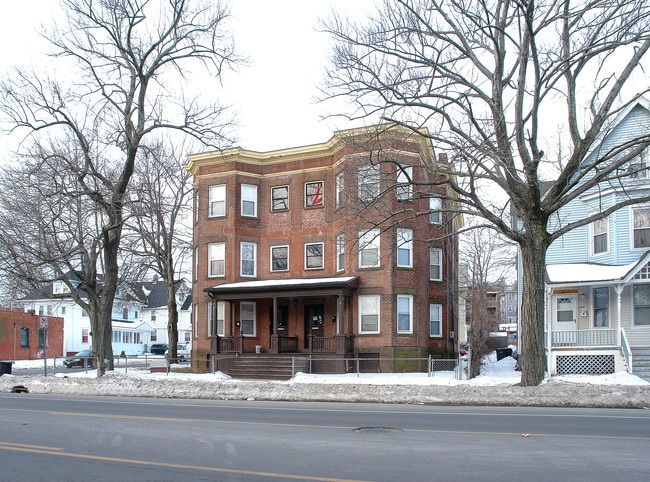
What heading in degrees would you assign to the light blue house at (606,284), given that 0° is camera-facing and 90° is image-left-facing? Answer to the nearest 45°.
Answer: approximately 0°

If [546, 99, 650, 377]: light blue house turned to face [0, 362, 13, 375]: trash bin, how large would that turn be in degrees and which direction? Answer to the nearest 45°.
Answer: approximately 90° to its right

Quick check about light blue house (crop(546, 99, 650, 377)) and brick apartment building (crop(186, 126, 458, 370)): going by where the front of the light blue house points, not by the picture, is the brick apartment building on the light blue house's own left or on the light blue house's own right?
on the light blue house's own right

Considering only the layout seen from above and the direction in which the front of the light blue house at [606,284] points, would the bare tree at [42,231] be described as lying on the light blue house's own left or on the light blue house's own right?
on the light blue house's own right
